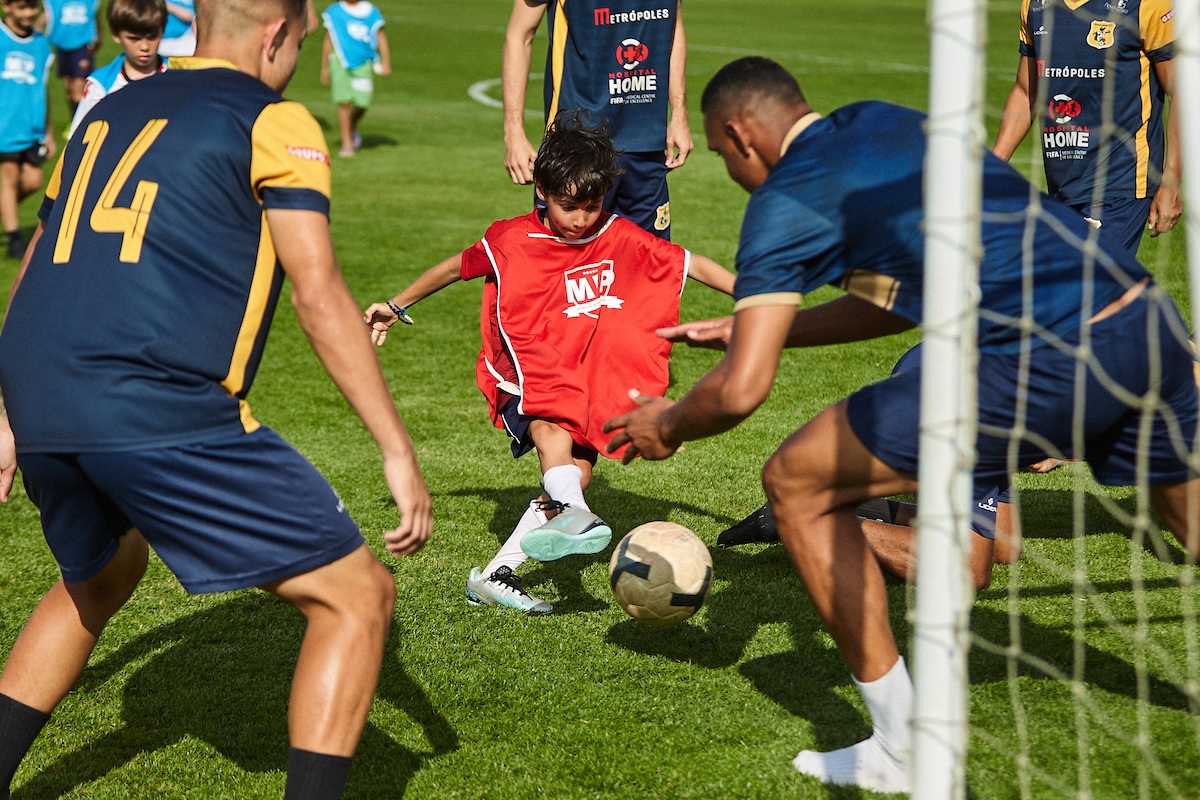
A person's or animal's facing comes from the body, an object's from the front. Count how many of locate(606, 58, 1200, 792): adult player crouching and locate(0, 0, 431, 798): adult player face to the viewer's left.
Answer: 1

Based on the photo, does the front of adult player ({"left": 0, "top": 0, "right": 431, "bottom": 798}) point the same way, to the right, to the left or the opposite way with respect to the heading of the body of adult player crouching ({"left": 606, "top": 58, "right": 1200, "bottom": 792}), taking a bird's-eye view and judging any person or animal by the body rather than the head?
to the right

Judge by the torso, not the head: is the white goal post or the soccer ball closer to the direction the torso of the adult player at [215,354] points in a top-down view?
the soccer ball

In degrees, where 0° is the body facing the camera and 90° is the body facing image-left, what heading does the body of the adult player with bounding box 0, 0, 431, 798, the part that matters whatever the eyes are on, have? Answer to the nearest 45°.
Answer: approximately 225°

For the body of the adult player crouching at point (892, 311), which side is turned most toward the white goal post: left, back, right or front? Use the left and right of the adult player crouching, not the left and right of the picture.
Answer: left

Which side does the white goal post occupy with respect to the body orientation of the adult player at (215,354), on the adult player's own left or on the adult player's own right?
on the adult player's own right

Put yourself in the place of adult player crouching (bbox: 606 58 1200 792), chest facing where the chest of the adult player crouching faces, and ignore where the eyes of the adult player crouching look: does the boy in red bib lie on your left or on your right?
on your right

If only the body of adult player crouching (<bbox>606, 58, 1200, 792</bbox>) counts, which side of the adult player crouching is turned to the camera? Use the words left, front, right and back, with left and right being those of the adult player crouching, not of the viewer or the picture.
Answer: left

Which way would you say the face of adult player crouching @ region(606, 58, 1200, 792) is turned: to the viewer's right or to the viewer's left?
to the viewer's left

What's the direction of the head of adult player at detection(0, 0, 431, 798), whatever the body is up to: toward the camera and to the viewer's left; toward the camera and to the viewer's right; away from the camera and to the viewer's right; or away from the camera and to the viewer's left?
away from the camera and to the viewer's right

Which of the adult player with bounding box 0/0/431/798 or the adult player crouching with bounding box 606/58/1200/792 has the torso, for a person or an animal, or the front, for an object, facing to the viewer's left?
the adult player crouching with bounding box 606/58/1200/792
